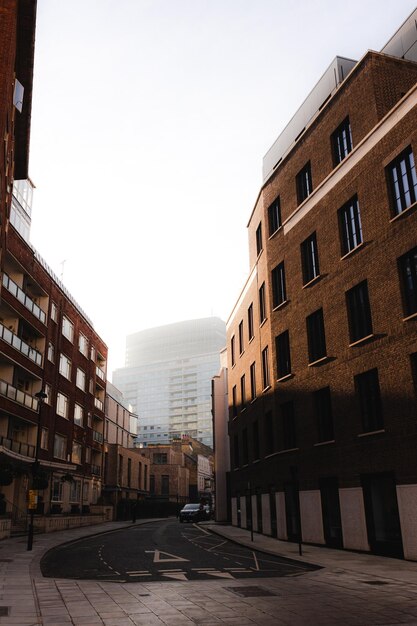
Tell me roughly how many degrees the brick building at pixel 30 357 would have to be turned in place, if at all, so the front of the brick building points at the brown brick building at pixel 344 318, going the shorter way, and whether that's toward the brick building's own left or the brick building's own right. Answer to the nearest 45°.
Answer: approximately 45° to the brick building's own right

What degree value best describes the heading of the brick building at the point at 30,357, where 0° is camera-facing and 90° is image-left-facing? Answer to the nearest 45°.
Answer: approximately 270°
